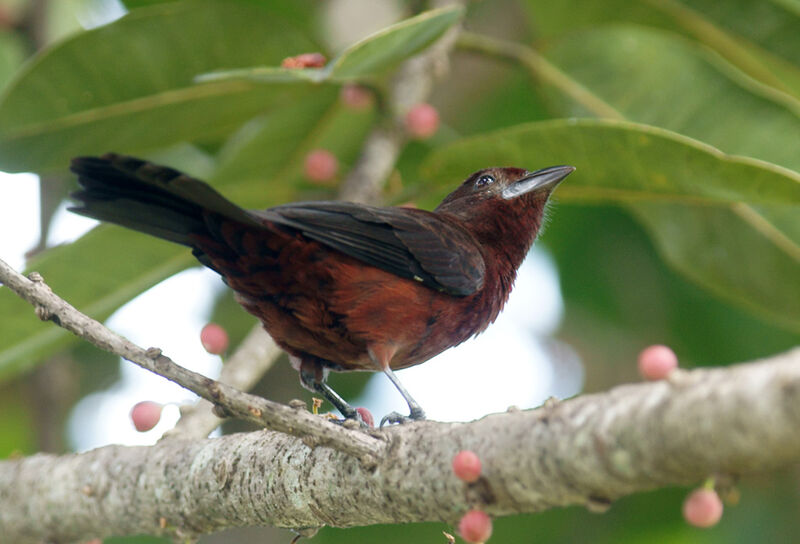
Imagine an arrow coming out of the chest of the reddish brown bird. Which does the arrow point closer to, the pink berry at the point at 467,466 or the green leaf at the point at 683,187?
the green leaf

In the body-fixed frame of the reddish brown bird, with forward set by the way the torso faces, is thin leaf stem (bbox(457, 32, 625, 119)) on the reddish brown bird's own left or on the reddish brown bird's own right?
on the reddish brown bird's own left

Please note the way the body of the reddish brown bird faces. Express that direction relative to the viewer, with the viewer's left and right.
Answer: facing to the right of the viewer

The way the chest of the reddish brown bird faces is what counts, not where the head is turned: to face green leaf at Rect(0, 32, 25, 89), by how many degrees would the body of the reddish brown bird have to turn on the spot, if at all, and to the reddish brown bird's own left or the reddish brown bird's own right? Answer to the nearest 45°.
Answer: approximately 135° to the reddish brown bird's own left
